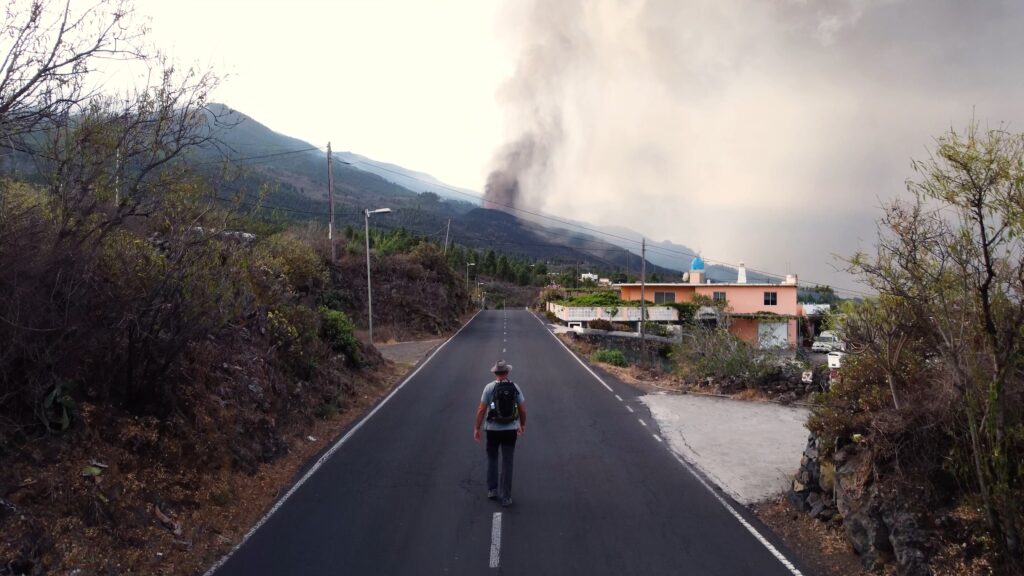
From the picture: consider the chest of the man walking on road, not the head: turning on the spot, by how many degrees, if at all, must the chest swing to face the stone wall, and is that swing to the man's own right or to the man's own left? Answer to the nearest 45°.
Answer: approximately 135° to the man's own right

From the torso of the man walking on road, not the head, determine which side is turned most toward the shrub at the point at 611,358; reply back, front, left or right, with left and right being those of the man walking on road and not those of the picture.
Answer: front

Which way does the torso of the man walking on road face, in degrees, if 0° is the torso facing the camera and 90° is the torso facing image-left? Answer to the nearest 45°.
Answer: approximately 180°

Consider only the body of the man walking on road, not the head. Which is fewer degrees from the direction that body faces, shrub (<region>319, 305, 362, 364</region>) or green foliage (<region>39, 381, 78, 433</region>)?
the shrub

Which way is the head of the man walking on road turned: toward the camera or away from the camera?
away from the camera

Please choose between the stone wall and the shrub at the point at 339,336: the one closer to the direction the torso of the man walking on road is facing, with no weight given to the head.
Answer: the shrub

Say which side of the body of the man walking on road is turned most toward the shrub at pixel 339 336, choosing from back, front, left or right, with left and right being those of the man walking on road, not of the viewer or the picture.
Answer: front

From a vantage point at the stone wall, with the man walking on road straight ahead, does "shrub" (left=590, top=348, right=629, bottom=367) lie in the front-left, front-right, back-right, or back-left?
front-right

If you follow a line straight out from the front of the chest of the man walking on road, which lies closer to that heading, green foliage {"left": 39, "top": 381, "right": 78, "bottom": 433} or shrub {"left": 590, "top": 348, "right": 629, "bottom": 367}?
the shrub
